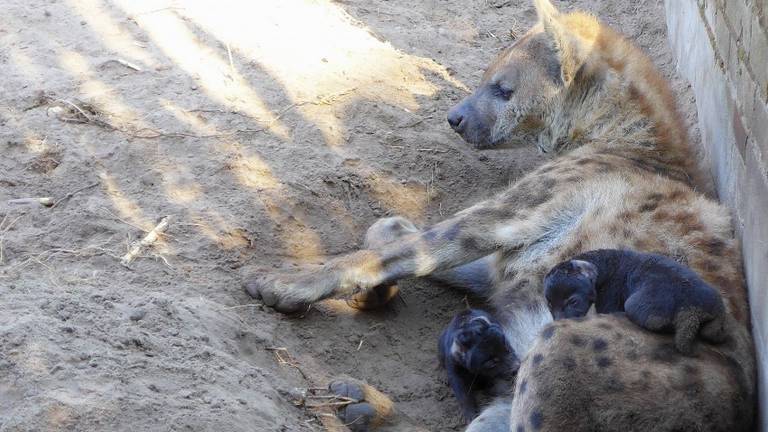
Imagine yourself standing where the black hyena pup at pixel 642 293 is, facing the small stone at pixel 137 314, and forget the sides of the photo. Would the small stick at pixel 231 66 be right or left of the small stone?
right

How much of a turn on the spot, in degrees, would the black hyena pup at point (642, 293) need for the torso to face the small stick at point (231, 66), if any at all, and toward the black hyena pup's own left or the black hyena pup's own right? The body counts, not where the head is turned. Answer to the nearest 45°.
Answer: approximately 45° to the black hyena pup's own right

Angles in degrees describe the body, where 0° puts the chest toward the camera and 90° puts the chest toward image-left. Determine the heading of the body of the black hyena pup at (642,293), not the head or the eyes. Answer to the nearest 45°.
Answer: approximately 90°

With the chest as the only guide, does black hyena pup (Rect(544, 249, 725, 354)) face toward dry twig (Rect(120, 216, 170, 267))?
yes

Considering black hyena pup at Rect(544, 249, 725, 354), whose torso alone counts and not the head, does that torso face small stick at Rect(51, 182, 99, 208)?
yes
